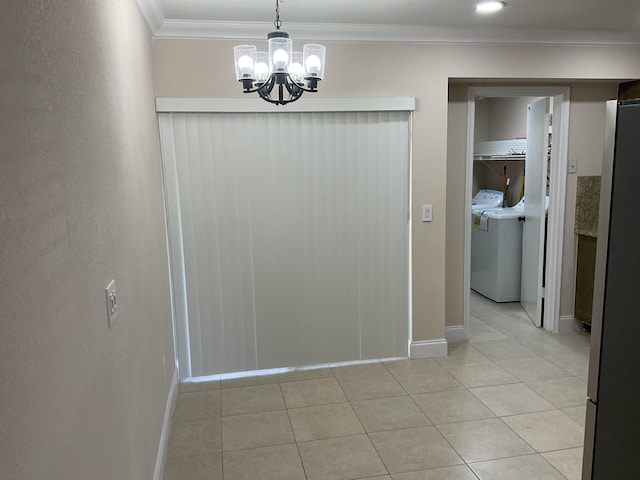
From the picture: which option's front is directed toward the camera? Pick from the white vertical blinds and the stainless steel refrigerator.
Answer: the white vertical blinds

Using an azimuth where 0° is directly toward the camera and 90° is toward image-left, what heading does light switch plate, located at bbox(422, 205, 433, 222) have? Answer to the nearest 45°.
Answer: approximately 0°

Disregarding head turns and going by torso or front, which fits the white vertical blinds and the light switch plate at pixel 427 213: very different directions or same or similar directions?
same or similar directions

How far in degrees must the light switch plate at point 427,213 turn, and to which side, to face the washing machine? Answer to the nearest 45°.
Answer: approximately 135° to its left

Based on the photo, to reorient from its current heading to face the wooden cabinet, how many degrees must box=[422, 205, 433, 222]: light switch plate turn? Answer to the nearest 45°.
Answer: approximately 135° to its left

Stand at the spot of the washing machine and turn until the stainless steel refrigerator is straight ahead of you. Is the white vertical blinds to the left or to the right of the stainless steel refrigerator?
right

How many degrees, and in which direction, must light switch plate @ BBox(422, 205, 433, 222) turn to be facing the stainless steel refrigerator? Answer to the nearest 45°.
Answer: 0° — it already faces it

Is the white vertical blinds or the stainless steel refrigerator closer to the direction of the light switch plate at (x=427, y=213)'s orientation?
the stainless steel refrigerator

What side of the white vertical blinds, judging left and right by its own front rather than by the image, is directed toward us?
front

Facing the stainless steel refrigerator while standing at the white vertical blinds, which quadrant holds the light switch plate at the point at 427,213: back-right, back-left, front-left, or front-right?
front-left

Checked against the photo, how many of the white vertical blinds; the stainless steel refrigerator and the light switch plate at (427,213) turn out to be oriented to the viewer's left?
1

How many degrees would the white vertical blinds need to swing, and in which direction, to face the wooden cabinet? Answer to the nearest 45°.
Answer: approximately 90° to its left

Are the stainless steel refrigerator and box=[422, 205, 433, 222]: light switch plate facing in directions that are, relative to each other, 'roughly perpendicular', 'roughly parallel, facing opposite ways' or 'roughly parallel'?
roughly perpendicular

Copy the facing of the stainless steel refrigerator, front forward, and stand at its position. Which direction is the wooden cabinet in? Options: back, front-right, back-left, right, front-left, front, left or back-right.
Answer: right

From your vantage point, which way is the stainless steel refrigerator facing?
to the viewer's left

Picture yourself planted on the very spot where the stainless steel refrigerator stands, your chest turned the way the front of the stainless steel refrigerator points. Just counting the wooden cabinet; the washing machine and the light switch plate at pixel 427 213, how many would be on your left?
0

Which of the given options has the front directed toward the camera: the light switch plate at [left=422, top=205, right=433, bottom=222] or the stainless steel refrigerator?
the light switch plate
